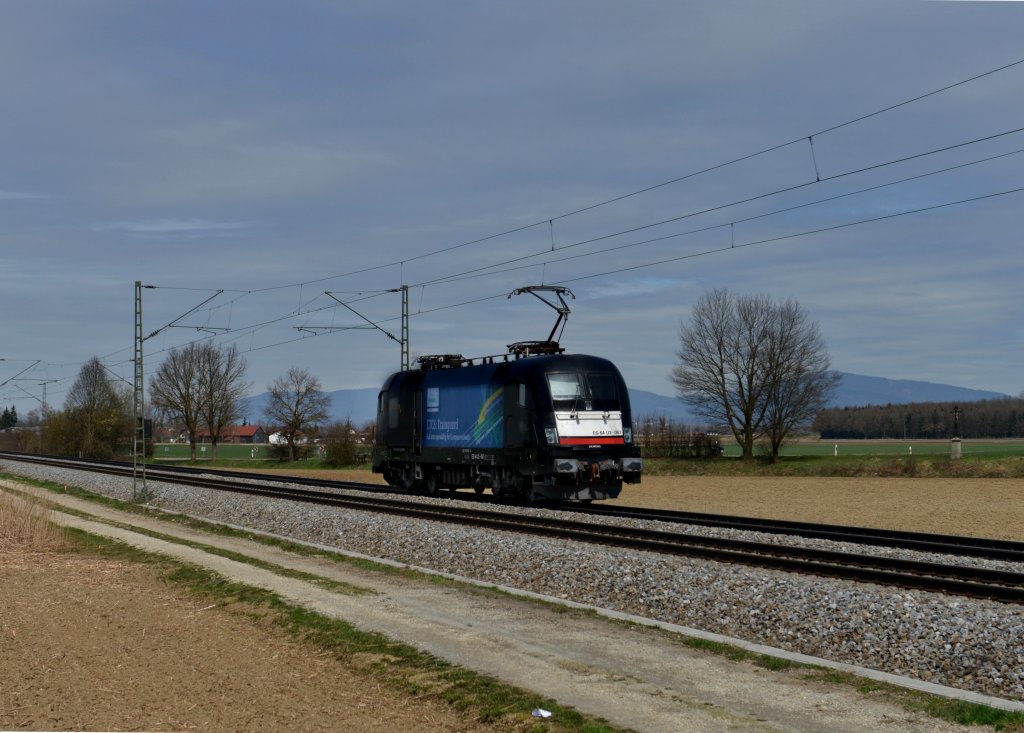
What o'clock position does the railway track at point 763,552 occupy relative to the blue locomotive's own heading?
The railway track is roughly at 1 o'clock from the blue locomotive.
